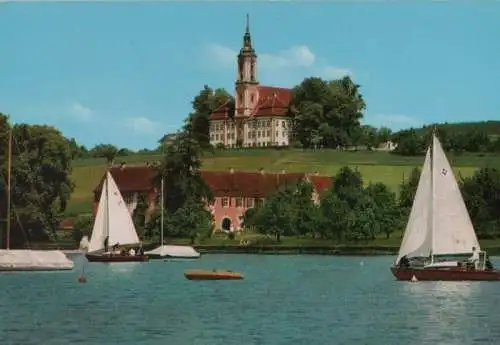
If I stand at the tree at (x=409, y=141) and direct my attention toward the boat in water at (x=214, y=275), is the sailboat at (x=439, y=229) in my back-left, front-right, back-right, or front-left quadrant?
front-left

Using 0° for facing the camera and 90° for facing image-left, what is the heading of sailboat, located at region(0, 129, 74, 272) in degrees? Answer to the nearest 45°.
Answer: approximately 90°

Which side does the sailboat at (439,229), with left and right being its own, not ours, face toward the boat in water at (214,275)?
front

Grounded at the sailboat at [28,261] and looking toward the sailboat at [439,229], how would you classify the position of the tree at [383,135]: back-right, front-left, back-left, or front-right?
front-left

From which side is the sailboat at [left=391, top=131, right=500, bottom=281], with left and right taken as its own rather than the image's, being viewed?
left

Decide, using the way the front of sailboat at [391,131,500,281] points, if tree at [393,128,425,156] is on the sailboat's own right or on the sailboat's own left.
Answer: on the sailboat's own right

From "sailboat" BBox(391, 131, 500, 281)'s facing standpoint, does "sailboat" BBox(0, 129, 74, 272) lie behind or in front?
in front
